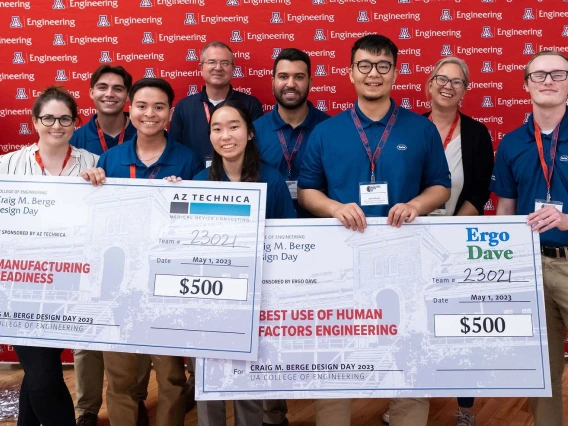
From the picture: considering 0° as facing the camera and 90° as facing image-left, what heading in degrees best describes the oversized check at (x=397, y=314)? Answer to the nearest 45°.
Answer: approximately 0°

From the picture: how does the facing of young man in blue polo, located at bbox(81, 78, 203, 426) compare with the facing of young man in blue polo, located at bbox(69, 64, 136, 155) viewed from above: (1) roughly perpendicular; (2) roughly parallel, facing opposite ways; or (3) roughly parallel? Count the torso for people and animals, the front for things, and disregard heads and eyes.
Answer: roughly parallel

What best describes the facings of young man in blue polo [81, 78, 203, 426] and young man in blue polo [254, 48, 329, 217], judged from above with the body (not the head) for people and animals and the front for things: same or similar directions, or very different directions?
same or similar directions

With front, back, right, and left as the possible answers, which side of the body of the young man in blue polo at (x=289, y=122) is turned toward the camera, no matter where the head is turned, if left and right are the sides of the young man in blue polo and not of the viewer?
front

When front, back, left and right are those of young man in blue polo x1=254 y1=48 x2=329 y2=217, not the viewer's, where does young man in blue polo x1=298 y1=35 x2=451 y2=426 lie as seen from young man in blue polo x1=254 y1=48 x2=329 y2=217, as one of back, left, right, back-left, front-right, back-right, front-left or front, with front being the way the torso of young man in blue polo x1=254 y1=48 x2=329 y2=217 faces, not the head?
front-left

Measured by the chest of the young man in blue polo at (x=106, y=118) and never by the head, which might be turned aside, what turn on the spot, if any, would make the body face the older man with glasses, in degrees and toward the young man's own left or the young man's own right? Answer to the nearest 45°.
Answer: approximately 90° to the young man's own left

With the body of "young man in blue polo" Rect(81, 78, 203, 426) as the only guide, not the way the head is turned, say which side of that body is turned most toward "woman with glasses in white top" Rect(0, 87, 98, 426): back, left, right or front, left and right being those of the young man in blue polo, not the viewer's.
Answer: right

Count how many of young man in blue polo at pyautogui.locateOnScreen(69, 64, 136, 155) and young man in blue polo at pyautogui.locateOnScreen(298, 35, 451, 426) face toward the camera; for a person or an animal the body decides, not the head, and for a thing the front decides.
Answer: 2

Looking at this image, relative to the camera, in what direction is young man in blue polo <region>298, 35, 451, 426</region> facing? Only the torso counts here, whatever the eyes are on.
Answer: toward the camera

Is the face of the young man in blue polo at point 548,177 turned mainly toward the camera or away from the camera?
toward the camera

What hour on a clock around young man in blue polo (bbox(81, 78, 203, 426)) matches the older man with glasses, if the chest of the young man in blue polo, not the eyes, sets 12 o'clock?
The older man with glasses is roughly at 7 o'clock from the young man in blue polo.

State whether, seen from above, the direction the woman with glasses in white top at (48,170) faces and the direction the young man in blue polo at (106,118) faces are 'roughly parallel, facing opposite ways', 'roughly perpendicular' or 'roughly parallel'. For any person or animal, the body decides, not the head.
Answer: roughly parallel

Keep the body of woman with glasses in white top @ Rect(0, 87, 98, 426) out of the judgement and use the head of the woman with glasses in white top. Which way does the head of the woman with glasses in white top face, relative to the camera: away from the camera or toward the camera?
toward the camera

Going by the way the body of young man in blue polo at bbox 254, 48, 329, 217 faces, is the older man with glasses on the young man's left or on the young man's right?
on the young man's right

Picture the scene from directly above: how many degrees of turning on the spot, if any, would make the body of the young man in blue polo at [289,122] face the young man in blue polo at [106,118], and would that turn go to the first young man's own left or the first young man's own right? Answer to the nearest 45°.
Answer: approximately 90° to the first young man's own right

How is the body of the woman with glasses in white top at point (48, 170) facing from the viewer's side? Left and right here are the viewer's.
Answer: facing the viewer
